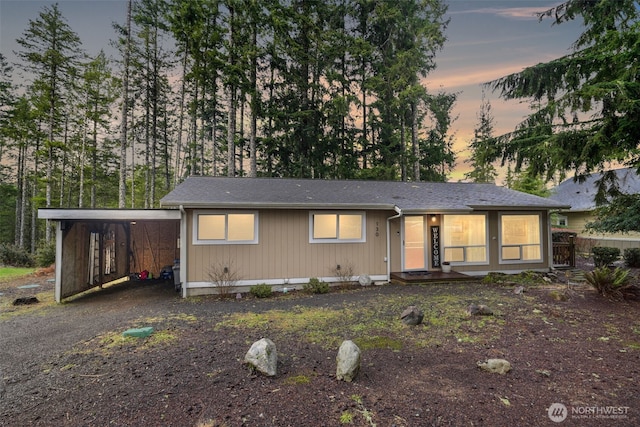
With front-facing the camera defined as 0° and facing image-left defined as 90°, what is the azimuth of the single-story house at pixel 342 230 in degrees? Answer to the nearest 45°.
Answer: approximately 0°

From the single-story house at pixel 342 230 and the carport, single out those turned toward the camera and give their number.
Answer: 2

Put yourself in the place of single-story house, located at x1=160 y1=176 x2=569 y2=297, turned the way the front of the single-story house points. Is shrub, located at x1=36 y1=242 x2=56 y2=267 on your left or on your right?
on your right

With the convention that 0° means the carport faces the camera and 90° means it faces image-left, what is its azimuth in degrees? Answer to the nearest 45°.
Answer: approximately 0°

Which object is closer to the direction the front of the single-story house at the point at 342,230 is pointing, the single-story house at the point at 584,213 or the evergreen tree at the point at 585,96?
the evergreen tree

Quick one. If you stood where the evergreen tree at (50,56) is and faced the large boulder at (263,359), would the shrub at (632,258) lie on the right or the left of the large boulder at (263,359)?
left

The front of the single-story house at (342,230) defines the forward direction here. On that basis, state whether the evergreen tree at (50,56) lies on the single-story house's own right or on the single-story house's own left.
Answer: on the single-story house's own right
